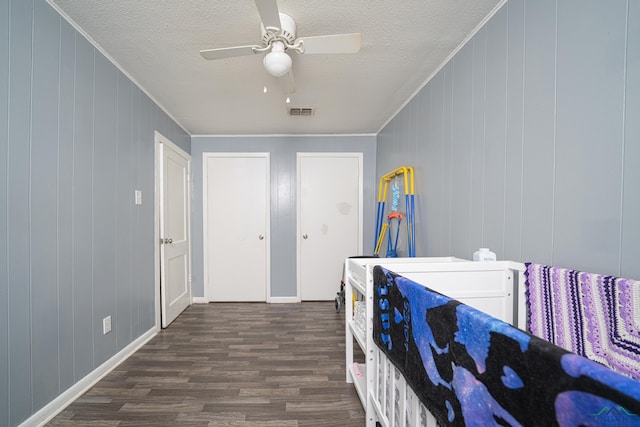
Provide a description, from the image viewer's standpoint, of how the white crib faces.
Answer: facing the viewer and to the left of the viewer

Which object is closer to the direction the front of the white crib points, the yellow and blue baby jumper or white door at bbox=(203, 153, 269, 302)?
the white door

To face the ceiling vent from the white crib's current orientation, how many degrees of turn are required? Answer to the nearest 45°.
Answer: approximately 90° to its right

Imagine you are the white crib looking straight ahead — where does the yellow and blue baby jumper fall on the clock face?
The yellow and blue baby jumper is roughly at 4 o'clock from the white crib.

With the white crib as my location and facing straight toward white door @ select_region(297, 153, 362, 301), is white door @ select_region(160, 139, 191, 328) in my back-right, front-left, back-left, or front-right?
front-left

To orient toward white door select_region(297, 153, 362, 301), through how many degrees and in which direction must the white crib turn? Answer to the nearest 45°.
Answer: approximately 90° to its right
